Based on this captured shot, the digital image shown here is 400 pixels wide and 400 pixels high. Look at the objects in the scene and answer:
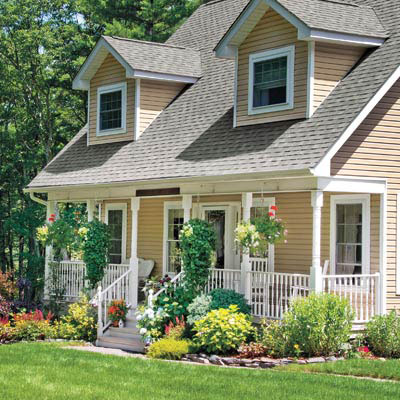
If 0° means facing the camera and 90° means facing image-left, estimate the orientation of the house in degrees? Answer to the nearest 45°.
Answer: approximately 45°
